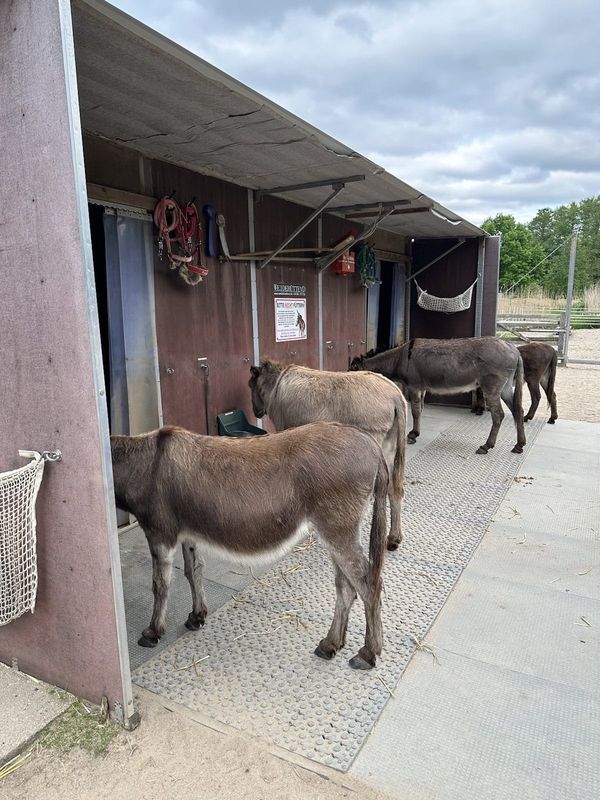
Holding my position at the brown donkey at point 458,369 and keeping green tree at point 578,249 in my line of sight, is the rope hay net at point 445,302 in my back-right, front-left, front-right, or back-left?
front-left

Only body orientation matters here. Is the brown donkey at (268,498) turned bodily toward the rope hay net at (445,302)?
no

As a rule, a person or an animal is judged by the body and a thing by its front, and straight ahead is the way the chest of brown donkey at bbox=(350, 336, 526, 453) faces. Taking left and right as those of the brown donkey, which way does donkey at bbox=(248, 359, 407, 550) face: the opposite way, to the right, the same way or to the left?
the same way

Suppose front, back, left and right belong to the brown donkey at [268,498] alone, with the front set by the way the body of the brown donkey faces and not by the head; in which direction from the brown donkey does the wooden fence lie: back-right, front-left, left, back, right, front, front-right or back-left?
back-right

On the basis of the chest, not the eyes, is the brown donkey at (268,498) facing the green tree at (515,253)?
no

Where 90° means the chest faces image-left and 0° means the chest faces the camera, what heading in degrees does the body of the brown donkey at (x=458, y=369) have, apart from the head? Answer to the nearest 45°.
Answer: approximately 90°

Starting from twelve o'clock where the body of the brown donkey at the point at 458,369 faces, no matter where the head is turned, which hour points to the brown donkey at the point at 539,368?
the brown donkey at the point at 539,368 is roughly at 5 o'clock from the brown donkey at the point at 458,369.

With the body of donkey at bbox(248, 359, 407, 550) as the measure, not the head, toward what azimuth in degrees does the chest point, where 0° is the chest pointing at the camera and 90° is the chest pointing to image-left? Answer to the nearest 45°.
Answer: approximately 90°

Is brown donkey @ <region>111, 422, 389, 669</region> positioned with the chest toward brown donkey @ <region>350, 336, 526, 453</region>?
no

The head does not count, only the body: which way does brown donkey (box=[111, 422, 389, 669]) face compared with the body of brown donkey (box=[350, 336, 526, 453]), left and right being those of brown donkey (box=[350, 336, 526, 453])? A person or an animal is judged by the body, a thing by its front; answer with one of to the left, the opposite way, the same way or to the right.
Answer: the same way

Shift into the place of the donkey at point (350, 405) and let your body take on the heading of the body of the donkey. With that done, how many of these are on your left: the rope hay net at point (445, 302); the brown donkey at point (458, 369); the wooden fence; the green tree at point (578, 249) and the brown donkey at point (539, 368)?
0

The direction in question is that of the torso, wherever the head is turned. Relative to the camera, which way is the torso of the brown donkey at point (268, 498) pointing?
to the viewer's left

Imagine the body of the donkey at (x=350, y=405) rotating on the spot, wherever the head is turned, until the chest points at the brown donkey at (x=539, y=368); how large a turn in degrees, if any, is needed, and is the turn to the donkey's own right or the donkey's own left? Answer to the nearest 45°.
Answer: approximately 135° to the donkey's own right
